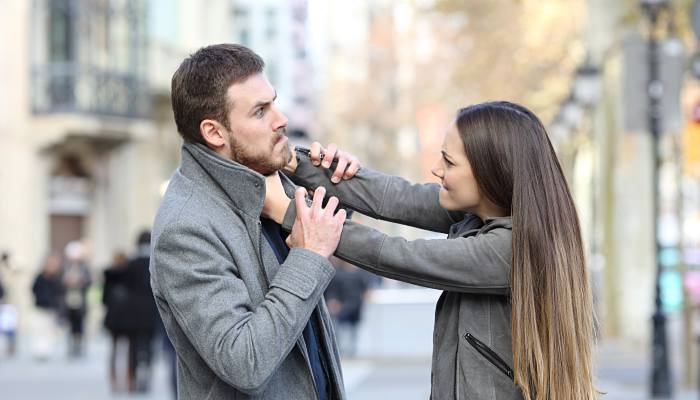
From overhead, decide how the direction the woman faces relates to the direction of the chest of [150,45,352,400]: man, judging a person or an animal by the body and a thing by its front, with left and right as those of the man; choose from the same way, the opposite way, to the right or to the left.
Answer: the opposite way

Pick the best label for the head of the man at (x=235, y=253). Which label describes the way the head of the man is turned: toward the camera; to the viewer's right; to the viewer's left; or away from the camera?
to the viewer's right

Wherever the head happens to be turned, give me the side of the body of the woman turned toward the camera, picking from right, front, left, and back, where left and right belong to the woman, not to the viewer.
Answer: left

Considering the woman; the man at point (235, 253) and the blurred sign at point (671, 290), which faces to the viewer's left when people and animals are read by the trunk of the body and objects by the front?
the woman

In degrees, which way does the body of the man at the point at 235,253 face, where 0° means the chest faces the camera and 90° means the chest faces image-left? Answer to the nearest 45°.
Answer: approximately 270°

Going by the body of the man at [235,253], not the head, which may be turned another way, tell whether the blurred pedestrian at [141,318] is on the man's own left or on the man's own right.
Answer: on the man's own left

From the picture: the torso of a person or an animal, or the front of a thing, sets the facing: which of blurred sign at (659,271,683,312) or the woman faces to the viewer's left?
the woman
